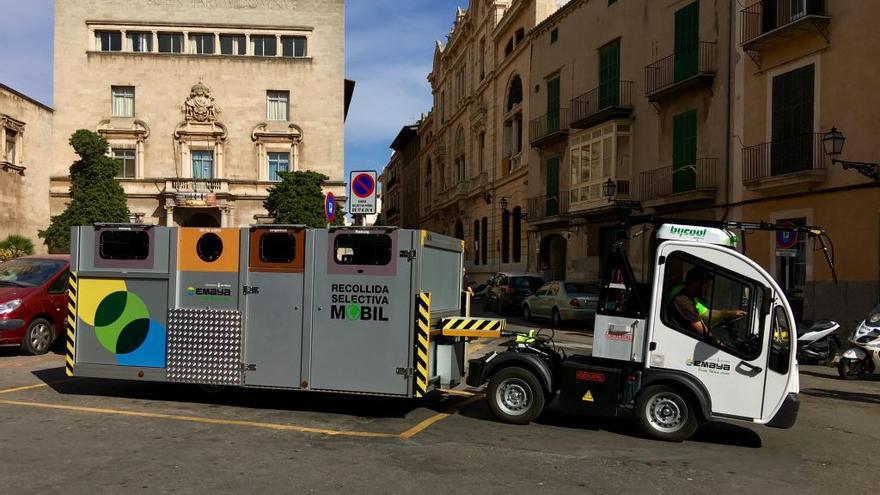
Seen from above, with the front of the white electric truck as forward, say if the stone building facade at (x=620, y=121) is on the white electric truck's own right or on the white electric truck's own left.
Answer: on the white electric truck's own left

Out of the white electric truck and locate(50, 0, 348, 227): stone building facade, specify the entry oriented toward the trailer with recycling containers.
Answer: the stone building facade

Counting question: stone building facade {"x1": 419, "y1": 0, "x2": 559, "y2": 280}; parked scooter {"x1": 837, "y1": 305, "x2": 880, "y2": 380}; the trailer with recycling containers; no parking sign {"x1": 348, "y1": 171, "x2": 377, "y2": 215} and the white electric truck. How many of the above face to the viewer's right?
2

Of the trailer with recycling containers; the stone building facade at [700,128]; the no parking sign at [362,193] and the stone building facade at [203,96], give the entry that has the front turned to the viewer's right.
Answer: the trailer with recycling containers

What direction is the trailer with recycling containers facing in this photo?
to the viewer's right

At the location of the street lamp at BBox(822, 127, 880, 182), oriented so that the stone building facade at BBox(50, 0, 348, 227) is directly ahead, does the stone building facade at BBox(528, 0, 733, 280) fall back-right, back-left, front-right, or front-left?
front-right

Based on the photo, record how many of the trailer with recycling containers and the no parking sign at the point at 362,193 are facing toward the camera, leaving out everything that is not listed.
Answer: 1

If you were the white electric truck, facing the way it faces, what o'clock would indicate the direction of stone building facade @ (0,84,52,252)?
The stone building facade is roughly at 7 o'clock from the white electric truck.

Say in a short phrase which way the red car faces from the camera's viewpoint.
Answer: facing the viewer and to the left of the viewer

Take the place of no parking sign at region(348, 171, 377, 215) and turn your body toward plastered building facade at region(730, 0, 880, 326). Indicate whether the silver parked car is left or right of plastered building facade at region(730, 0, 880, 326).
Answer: left

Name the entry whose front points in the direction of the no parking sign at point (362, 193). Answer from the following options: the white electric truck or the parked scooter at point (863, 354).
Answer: the parked scooter

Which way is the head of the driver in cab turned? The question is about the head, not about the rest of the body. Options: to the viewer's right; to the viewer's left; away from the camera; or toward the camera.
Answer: to the viewer's right

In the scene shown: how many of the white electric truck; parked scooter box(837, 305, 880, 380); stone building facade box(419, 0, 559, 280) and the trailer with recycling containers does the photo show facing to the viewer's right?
2

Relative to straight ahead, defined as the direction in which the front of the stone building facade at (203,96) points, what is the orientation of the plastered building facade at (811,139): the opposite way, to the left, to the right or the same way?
to the right

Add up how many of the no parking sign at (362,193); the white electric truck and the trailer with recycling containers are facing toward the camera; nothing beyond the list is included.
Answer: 1
